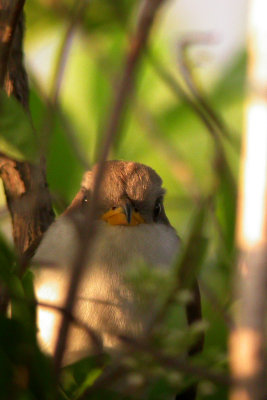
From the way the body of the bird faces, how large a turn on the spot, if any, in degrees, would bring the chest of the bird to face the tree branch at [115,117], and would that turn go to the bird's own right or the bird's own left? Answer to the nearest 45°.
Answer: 0° — it already faces it

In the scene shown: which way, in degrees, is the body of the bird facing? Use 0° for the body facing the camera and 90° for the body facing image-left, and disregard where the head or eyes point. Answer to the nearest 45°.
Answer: approximately 0°

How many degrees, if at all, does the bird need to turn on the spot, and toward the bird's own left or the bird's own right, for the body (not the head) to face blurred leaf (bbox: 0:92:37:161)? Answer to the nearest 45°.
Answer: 0° — it already faces it
